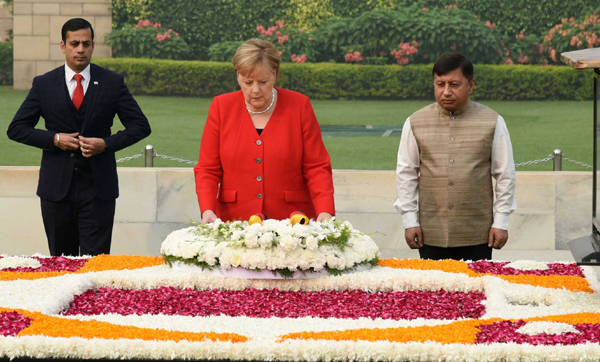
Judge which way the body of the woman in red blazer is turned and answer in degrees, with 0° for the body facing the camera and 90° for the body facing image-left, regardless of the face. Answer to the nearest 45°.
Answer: approximately 0°

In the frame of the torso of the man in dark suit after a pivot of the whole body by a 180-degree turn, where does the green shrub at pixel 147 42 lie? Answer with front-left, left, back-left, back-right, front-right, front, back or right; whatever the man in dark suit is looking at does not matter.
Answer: front

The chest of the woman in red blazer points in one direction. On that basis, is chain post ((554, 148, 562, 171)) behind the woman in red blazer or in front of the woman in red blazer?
behind

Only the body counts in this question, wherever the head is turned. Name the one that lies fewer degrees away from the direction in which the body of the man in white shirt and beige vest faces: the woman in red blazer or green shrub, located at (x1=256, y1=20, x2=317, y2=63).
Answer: the woman in red blazer

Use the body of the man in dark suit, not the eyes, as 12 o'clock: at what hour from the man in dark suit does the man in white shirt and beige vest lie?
The man in white shirt and beige vest is roughly at 10 o'clock from the man in dark suit.

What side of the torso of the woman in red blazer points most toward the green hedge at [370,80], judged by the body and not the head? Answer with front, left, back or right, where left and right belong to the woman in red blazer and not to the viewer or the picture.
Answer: back

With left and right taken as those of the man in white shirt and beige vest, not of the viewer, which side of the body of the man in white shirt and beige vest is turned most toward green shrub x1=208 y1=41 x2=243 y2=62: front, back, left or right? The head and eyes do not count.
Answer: back

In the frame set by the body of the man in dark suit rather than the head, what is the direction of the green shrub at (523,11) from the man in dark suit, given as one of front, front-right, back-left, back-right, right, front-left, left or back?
back-left

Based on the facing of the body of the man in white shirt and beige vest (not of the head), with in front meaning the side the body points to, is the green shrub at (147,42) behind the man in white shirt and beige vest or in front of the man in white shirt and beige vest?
behind

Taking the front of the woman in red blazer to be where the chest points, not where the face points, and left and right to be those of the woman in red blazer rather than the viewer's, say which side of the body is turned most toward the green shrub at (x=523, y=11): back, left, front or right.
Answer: back

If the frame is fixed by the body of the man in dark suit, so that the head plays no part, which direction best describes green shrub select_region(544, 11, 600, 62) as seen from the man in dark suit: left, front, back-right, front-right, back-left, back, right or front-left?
back-left
